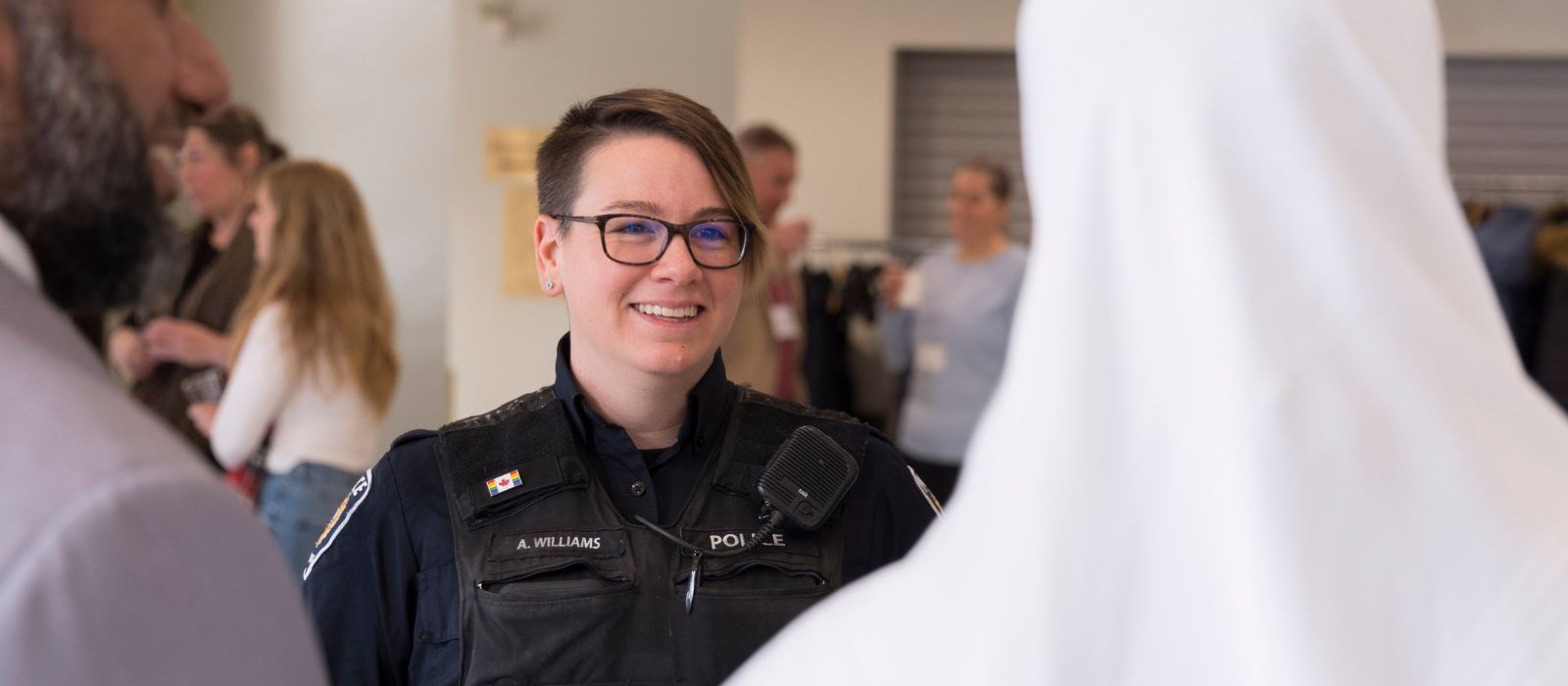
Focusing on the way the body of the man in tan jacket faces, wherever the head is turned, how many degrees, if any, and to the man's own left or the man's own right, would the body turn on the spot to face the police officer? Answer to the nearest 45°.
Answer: approximately 45° to the man's own right

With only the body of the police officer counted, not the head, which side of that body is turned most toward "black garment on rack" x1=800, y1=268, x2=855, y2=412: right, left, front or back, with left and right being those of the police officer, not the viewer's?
back

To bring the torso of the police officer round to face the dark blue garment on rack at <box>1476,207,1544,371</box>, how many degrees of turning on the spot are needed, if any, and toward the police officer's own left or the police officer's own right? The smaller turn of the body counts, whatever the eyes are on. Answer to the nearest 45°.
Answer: approximately 135° to the police officer's own left

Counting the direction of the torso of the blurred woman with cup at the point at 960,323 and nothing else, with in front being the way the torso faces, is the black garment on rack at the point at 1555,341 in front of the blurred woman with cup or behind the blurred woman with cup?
behind

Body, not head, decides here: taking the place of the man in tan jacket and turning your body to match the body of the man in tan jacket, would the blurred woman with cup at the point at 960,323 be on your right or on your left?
on your left

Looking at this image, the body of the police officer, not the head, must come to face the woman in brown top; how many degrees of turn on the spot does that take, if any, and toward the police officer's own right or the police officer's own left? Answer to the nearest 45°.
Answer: approximately 135° to the police officer's own right

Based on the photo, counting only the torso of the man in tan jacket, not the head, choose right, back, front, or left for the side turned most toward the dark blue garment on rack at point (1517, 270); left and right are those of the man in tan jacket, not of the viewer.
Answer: front

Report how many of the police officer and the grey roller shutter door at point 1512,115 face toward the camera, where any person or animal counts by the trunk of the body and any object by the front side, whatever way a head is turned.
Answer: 2

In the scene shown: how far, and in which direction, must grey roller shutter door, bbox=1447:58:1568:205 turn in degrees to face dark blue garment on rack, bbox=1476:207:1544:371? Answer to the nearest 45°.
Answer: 0° — it already faces it

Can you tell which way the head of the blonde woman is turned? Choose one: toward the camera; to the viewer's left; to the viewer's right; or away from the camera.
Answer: to the viewer's left

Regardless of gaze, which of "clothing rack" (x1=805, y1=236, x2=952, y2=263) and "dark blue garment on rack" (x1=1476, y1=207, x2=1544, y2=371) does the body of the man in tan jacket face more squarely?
the dark blue garment on rack

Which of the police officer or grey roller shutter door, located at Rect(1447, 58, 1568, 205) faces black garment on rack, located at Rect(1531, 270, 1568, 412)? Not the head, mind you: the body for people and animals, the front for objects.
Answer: the grey roller shutter door

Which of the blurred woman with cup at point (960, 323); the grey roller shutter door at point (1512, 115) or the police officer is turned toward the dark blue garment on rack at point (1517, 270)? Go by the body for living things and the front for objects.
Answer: the grey roller shutter door
